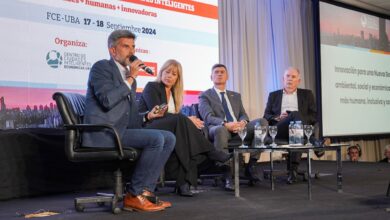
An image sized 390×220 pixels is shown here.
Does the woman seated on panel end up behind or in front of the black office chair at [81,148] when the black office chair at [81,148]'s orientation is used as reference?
in front

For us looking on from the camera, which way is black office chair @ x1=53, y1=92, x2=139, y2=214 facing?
facing to the right of the viewer

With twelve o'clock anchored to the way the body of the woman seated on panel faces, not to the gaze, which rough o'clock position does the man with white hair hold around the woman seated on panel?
The man with white hair is roughly at 9 o'clock from the woman seated on panel.

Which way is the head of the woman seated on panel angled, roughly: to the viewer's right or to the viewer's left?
to the viewer's left

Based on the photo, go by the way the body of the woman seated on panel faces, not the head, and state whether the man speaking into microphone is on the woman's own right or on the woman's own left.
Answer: on the woman's own right

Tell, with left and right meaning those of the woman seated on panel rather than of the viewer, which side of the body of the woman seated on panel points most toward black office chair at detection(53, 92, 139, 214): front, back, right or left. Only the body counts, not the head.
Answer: right

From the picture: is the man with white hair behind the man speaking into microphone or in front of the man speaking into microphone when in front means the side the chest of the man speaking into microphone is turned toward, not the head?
in front

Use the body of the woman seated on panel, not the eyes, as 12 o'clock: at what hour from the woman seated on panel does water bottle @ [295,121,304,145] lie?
The water bottle is roughly at 10 o'clock from the woman seated on panel.

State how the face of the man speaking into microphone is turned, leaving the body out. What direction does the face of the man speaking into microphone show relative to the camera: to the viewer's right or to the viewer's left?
to the viewer's right
